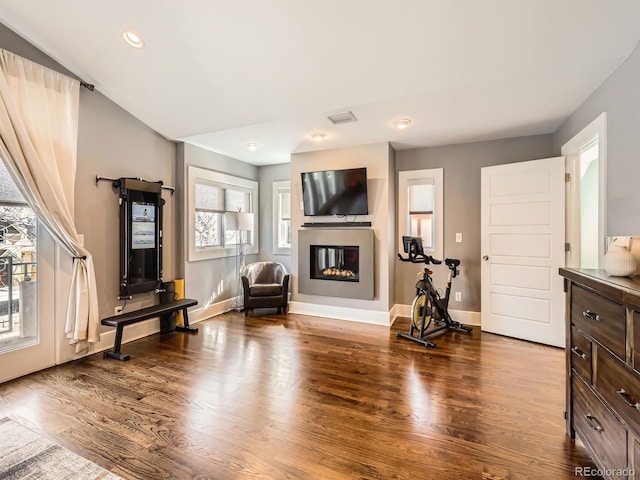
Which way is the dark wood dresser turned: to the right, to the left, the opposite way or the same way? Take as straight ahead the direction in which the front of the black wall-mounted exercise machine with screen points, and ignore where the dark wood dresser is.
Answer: the opposite way

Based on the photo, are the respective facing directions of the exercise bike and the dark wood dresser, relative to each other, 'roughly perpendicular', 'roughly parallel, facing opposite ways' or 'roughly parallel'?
roughly parallel

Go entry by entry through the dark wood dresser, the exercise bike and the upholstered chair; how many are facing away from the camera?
0

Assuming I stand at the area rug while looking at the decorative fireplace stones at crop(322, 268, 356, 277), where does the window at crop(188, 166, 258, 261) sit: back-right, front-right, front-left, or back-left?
front-left

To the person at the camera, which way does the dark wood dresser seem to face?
facing the viewer and to the left of the viewer

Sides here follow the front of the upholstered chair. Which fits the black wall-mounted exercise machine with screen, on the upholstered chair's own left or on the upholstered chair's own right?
on the upholstered chair's own right

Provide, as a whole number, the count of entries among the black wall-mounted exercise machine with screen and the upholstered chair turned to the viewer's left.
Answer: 0

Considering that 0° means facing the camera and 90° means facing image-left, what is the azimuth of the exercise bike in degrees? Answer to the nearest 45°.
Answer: approximately 45°

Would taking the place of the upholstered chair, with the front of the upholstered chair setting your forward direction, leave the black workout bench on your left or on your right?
on your right

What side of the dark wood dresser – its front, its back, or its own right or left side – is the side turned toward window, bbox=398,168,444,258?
right

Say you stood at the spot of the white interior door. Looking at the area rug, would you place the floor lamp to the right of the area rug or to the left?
right

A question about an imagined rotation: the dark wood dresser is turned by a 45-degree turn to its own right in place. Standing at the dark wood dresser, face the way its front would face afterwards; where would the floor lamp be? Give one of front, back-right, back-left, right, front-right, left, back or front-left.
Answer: front

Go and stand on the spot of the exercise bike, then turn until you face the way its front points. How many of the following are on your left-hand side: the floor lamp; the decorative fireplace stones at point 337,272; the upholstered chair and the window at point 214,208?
0

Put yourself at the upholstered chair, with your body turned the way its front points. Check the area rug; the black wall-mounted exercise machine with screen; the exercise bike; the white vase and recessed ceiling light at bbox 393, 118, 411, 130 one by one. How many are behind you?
0

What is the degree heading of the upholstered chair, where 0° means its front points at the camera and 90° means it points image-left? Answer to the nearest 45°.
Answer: approximately 0°

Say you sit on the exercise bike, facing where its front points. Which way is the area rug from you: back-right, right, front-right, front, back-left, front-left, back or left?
front

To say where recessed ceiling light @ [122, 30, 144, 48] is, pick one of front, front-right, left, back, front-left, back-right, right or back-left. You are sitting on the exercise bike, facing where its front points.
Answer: front

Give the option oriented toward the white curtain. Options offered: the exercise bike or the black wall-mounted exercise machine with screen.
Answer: the exercise bike

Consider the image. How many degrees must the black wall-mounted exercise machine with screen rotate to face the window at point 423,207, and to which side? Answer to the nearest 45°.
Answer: approximately 45° to its left
